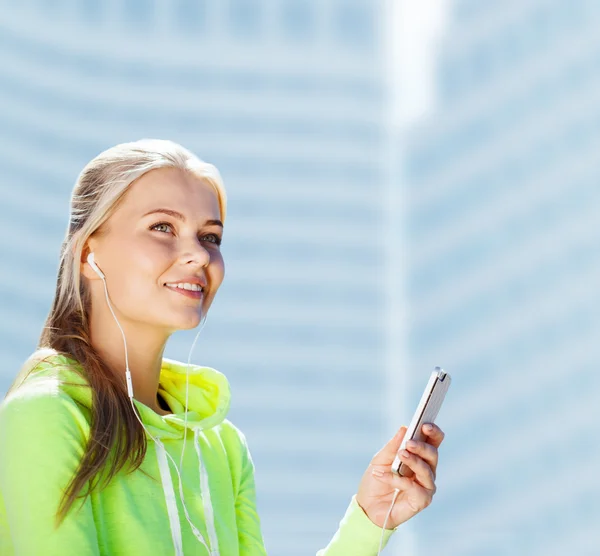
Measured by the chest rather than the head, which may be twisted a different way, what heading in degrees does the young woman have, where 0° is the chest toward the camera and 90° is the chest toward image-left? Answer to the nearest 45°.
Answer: approximately 315°

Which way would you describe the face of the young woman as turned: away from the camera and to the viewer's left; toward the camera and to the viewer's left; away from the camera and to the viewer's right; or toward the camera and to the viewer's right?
toward the camera and to the viewer's right
